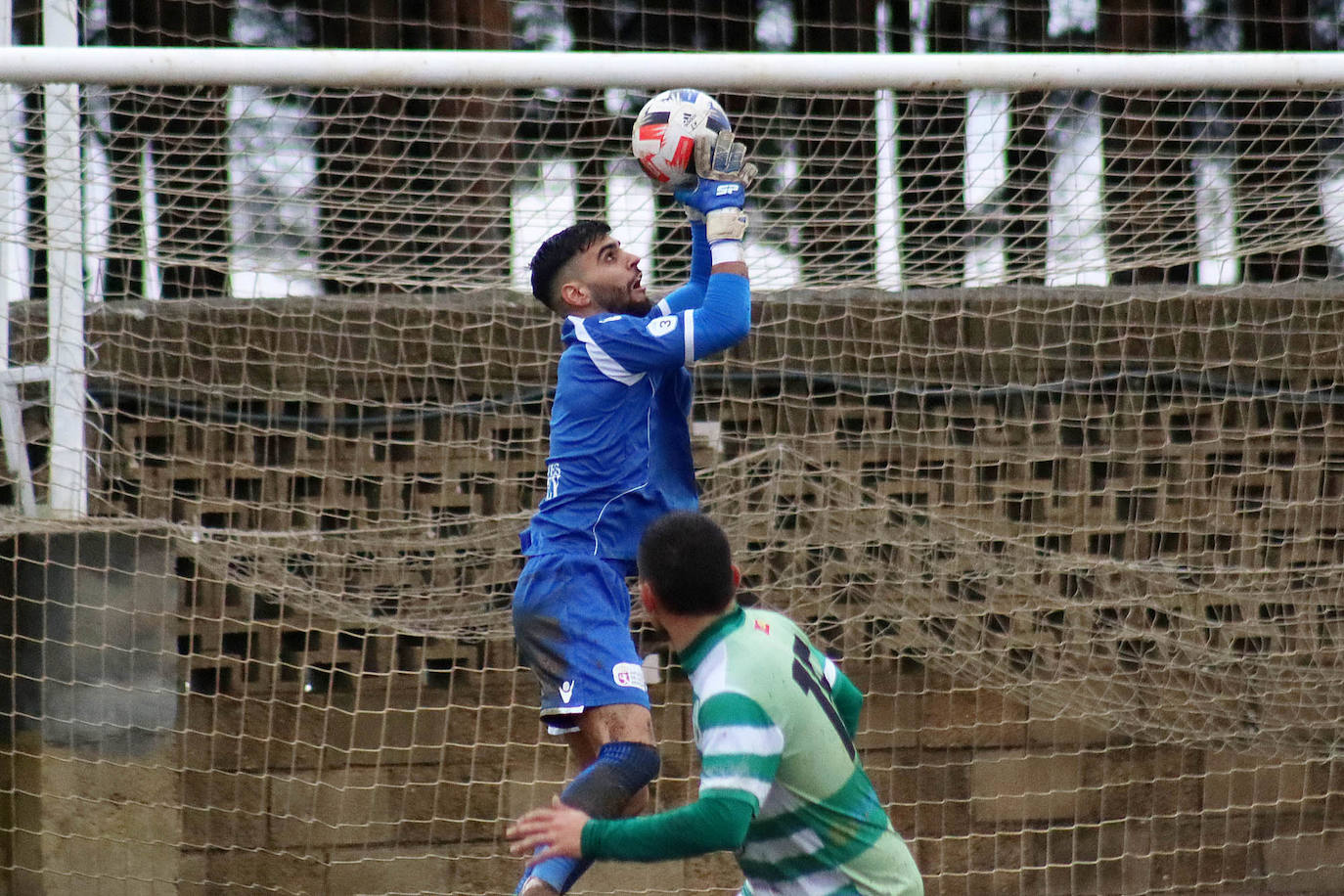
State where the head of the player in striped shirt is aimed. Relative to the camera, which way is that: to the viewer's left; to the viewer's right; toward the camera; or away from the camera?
away from the camera

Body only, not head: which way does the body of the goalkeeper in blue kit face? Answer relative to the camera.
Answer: to the viewer's right

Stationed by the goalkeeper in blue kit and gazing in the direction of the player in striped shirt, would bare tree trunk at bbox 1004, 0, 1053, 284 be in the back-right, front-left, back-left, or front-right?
back-left

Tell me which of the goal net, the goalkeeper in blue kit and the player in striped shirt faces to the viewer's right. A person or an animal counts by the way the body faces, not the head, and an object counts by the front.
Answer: the goalkeeper in blue kit

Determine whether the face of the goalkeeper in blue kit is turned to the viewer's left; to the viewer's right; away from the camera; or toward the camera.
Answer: to the viewer's right

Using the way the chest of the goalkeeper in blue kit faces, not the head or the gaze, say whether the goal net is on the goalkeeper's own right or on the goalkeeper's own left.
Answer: on the goalkeeper's own left

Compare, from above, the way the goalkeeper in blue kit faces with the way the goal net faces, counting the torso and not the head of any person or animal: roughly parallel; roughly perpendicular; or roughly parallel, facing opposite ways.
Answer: roughly perpendicular

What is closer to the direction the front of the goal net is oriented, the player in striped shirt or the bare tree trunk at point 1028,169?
the player in striped shirt

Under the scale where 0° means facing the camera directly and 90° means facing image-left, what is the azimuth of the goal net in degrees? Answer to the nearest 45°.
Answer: approximately 0°

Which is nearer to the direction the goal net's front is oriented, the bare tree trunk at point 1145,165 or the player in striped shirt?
the player in striped shirt
